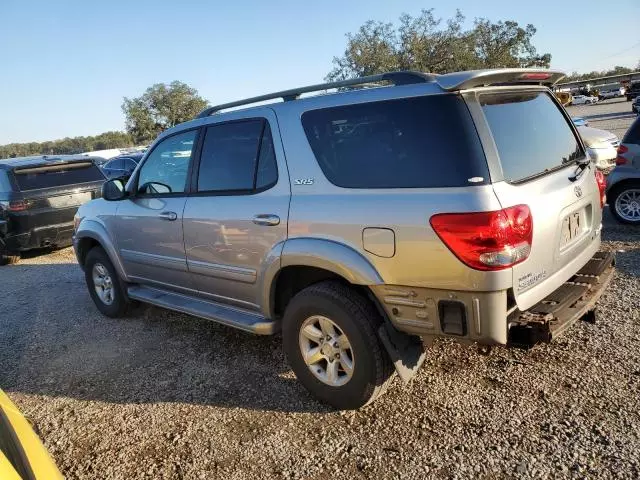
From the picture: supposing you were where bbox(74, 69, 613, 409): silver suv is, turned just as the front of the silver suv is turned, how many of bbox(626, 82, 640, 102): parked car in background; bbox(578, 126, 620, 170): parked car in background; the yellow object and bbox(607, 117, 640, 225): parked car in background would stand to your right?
3

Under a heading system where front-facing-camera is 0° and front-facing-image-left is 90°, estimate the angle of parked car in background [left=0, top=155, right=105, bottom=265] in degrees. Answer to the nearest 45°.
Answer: approximately 135°

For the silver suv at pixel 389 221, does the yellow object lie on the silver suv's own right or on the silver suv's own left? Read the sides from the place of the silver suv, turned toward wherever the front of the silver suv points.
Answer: on the silver suv's own left

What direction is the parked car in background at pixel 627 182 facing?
to the viewer's right

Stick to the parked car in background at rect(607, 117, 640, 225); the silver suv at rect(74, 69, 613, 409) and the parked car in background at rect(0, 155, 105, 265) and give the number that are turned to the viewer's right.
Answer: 1

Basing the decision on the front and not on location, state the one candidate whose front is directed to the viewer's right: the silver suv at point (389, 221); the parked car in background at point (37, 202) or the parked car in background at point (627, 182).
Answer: the parked car in background at point (627, 182)

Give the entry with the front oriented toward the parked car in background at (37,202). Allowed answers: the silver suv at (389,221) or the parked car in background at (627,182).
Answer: the silver suv

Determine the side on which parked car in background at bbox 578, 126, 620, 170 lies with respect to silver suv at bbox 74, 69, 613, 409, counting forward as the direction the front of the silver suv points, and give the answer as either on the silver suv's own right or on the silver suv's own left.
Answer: on the silver suv's own right

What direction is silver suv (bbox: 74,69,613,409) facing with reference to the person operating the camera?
facing away from the viewer and to the left of the viewer

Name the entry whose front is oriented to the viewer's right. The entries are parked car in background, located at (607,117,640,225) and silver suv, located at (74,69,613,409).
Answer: the parked car in background

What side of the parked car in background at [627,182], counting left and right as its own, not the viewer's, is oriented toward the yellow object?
right

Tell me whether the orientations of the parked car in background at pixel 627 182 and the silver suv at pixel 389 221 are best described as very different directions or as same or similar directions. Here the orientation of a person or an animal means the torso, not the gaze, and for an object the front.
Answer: very different directions

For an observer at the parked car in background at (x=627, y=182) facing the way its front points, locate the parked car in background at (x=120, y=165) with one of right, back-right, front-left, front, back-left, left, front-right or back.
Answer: back

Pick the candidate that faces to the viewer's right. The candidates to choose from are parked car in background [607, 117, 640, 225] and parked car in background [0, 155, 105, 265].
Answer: parked car in background [607, 117, 640, 225]
